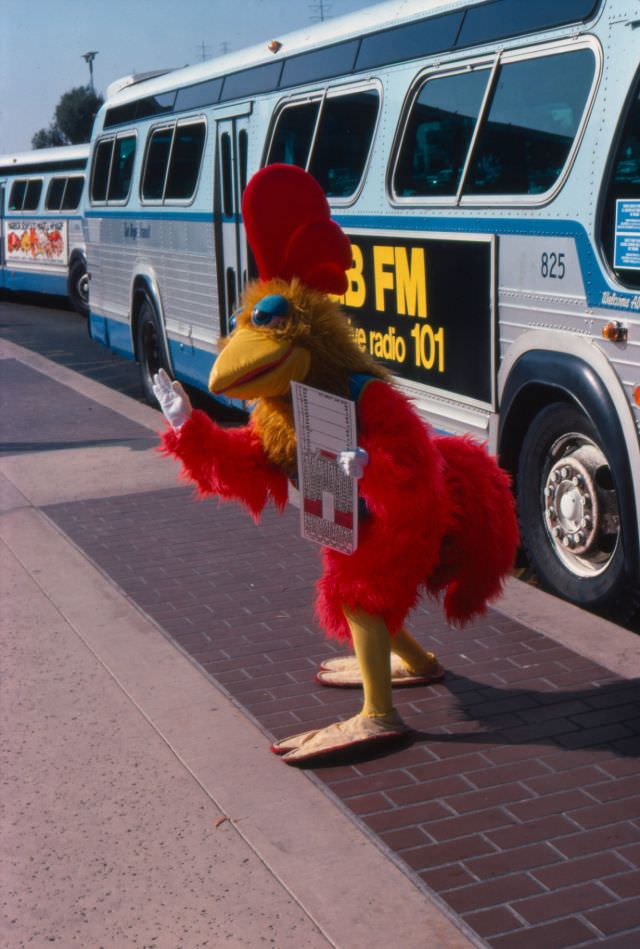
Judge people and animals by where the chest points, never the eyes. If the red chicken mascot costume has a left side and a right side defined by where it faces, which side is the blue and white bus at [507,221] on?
on its right

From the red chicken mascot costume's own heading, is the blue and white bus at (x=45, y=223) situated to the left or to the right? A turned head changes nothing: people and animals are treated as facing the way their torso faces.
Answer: on its right

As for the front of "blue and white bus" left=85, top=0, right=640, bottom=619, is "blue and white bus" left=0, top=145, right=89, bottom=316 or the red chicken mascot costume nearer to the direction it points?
the red chicken mascot costume

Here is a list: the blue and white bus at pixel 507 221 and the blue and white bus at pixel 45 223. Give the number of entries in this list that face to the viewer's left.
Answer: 0

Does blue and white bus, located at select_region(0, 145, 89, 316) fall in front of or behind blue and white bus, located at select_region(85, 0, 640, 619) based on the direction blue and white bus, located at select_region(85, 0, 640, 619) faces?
behind

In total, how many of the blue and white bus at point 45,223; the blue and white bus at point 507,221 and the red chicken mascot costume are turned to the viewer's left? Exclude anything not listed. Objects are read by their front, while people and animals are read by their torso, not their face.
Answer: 1

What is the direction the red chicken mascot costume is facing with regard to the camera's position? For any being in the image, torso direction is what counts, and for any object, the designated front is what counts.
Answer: facing to the left of the viewer

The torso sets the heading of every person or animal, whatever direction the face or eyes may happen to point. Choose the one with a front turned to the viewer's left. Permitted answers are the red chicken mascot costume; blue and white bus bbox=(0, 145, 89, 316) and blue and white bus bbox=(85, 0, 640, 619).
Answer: the red chicken mascot costume

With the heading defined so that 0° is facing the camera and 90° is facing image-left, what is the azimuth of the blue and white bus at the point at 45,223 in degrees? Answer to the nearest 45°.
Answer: approximately 315°

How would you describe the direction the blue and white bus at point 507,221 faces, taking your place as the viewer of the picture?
facing the viewer and to the right of the viewer

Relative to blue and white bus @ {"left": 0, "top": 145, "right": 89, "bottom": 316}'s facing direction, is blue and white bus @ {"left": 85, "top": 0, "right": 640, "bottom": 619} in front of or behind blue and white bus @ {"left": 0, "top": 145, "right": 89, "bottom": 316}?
in front

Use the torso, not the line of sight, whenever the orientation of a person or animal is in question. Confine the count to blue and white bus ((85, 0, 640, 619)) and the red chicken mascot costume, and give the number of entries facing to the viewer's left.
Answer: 1
